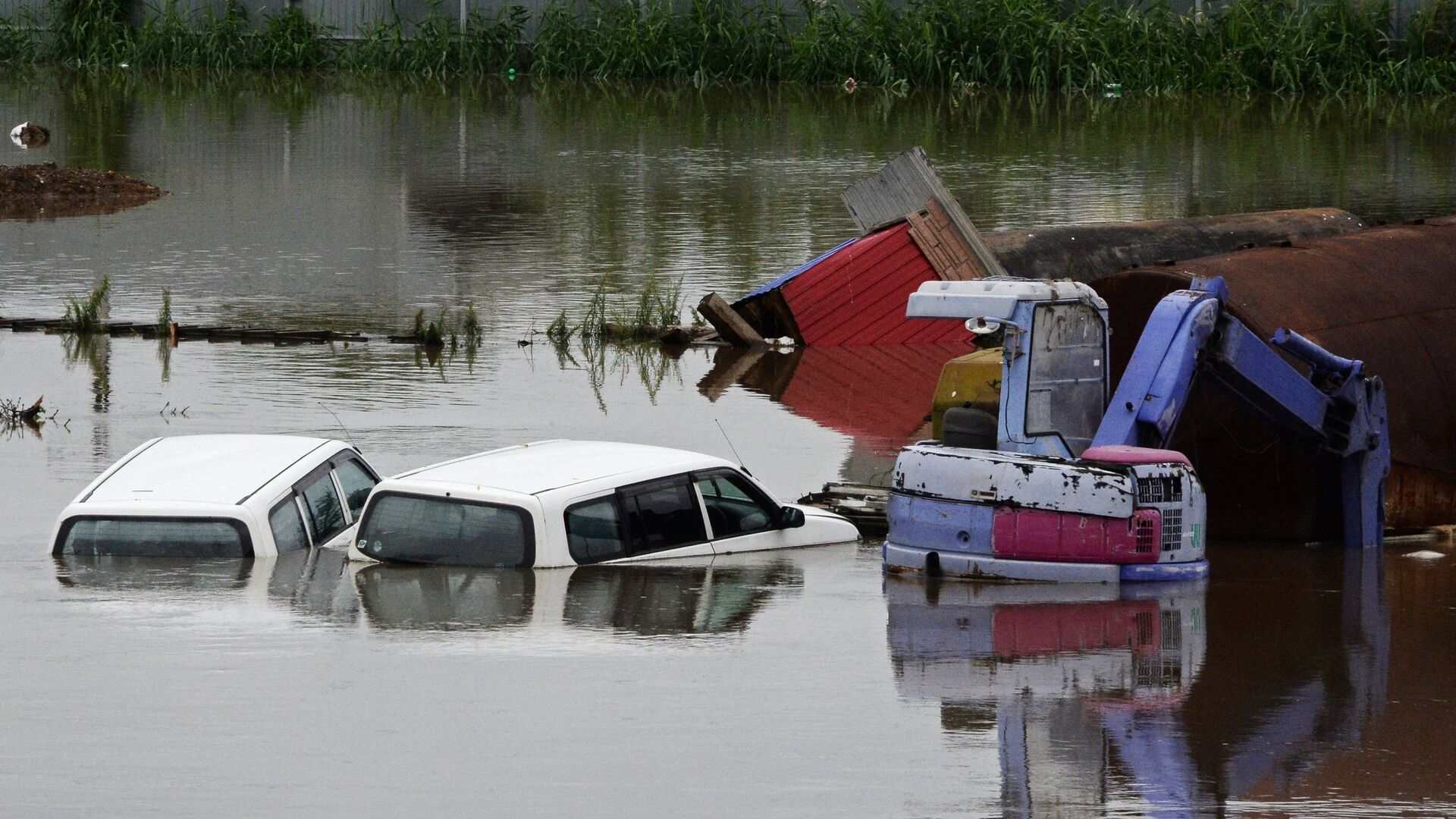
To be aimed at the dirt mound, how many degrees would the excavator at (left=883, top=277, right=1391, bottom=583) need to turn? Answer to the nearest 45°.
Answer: approximately 90° to its left

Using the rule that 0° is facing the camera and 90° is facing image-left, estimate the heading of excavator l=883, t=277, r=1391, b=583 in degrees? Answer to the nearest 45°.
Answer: approximately 225°

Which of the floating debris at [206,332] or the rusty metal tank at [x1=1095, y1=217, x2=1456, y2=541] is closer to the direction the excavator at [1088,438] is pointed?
the rusty metal tank

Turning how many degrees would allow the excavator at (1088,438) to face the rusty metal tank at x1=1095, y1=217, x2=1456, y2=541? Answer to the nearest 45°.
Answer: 0° — it already faces it

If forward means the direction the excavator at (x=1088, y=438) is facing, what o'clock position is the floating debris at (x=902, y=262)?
The floating debris is roughly at 10 o'clock from the excavator.

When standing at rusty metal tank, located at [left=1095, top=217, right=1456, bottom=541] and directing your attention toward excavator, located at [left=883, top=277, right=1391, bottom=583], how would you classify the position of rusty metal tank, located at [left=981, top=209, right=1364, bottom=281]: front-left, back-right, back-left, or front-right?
back-right

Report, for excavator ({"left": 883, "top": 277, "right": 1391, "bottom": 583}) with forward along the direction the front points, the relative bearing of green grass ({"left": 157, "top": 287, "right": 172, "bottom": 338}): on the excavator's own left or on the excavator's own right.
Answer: on the excavator's own left

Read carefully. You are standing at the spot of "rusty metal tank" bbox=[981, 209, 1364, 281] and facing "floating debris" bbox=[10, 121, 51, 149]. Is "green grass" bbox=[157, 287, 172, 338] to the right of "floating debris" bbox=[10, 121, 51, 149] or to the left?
left

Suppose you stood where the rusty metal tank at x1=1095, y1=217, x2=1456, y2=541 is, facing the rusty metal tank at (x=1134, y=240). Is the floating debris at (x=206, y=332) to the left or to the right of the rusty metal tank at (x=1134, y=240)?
left

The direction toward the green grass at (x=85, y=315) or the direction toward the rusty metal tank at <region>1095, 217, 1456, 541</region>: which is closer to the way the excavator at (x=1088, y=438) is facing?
the rusty metal tank

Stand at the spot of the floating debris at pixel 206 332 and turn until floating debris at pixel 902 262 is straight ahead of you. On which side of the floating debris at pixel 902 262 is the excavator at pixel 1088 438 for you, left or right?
right

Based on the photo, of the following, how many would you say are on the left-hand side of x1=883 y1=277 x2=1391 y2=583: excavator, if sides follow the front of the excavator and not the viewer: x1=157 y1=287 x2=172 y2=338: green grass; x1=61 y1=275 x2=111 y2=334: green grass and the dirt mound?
3
